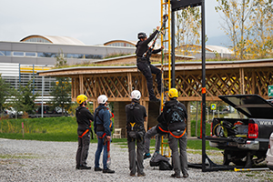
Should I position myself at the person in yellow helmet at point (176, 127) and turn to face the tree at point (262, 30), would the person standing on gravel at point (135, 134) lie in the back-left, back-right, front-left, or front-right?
back-left

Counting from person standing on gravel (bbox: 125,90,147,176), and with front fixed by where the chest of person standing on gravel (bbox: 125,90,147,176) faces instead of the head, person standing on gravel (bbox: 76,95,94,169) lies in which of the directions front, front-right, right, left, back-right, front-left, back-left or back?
front-left

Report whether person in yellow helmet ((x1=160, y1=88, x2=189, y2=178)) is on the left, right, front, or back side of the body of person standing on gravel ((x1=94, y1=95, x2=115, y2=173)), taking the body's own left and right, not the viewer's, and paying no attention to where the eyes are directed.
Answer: right

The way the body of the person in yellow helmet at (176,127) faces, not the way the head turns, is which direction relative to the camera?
away from the camera

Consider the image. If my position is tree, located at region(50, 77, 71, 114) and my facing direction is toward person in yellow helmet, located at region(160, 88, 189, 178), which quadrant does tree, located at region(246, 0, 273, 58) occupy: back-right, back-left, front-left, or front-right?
front-left

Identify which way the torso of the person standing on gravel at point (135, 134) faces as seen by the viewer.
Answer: away from the camera

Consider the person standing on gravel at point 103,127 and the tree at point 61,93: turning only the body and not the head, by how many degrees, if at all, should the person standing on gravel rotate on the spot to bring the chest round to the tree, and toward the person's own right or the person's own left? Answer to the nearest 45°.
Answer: approximately 45° to the person's own left

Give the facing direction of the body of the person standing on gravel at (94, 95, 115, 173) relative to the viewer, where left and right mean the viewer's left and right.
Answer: facing away from the viewer and to the right of the viewer

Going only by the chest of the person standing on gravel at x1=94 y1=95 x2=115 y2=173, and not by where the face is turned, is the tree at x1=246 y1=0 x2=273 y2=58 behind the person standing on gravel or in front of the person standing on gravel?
in front

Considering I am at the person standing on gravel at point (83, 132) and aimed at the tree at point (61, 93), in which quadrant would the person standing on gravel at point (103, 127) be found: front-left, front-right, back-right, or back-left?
back-right

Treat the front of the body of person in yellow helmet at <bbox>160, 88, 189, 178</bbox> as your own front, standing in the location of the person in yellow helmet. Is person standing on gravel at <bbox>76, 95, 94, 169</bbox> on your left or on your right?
on your left

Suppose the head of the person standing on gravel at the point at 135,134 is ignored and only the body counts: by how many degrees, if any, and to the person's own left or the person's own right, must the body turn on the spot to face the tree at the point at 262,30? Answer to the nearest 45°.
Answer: approximately 45° to the person's own right

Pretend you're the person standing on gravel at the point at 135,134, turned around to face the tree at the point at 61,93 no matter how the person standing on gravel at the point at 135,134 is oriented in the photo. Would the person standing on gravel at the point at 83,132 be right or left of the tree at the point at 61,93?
left

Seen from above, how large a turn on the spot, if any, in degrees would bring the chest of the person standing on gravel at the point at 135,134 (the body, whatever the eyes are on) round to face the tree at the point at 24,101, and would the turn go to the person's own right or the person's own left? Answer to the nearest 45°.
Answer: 0° — they already face it

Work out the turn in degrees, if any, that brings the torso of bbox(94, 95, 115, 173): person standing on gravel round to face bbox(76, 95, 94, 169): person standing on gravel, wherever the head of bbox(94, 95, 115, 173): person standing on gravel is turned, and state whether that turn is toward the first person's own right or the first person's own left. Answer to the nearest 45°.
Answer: approximately 90° to the first person's own left

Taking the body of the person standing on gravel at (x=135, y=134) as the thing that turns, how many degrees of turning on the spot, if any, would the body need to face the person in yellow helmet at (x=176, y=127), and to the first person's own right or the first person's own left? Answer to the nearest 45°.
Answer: approximately 90° to the first person's own right

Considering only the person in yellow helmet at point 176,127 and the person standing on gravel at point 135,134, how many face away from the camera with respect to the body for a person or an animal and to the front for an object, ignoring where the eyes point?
2
